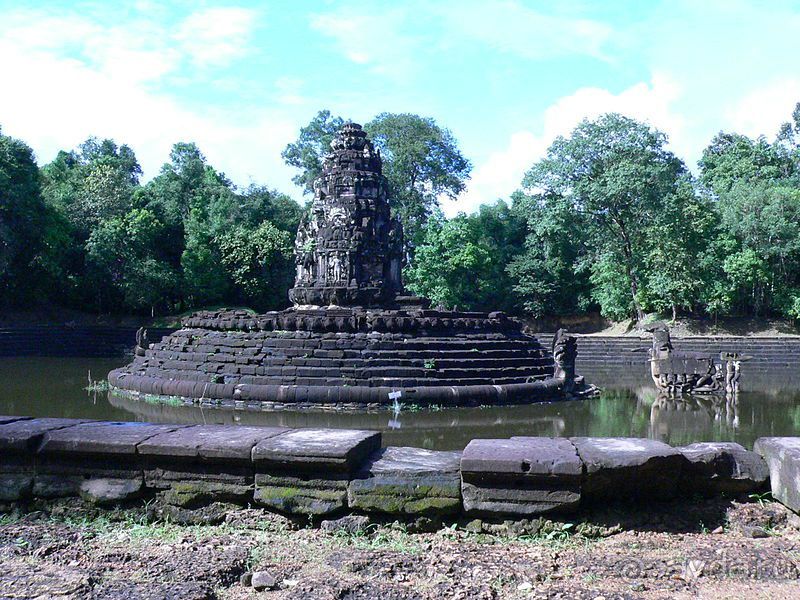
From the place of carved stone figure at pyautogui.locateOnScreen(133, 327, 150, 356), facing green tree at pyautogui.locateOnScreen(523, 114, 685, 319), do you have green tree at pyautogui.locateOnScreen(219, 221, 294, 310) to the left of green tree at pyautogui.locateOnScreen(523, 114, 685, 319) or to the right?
left

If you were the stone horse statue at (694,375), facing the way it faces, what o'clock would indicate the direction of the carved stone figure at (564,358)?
The carved stone figure is roughly at 11 o'clock from the stone horse statue.

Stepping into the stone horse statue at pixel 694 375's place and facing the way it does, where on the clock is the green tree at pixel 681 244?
The green tree is roughly at 3 o'clock from the stone horse statue.

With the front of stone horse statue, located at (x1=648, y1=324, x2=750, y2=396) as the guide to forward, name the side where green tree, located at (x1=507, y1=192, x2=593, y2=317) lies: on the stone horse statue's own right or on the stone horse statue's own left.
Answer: on the stone horse statue's own right

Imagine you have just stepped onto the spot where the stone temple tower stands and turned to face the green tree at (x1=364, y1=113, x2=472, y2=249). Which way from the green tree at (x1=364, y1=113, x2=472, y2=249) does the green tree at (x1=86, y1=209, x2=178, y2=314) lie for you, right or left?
left

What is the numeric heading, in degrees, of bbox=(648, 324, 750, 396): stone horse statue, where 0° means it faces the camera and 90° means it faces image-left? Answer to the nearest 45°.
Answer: approximately 90°

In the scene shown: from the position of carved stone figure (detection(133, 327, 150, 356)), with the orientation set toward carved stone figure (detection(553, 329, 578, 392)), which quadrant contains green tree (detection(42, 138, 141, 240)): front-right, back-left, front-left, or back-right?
back-left

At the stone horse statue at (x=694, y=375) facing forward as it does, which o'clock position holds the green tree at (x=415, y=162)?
The green tree is roughly at 2 o'clock from the stone horse statue.

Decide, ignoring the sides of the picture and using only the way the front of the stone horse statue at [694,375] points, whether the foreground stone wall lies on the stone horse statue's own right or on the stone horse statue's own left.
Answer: on the stone horse statue's own left
